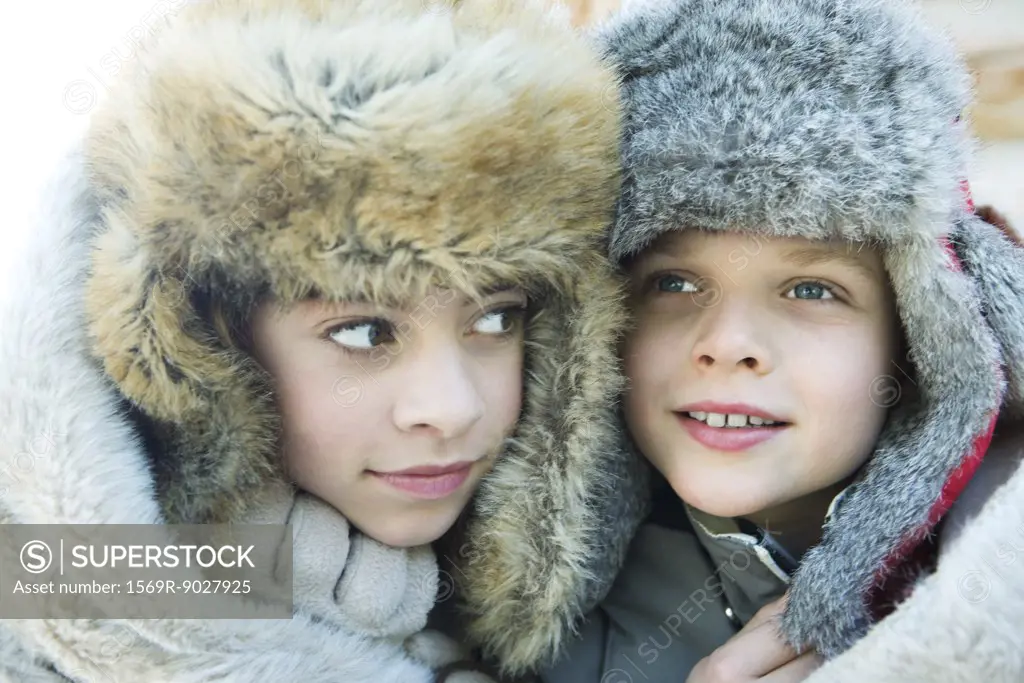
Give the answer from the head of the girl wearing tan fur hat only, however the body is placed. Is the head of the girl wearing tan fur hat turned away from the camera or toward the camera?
toward the camera

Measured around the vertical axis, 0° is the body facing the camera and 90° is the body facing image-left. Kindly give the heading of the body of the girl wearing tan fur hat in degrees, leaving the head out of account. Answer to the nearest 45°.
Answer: approximately 315°
